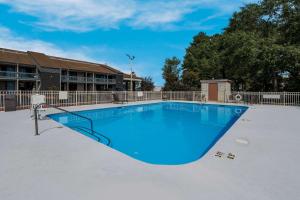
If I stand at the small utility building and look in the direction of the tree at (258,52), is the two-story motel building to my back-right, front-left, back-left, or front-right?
back-left

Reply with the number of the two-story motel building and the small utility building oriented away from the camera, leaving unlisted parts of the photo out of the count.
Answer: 0

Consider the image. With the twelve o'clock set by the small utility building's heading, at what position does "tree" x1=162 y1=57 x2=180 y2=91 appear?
The tree is roughly at 5 o'clock from the small utility building.

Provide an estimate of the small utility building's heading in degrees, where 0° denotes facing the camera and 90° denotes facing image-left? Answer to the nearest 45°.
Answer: approximately 0°

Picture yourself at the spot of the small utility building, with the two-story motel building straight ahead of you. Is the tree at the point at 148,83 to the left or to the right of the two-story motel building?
right

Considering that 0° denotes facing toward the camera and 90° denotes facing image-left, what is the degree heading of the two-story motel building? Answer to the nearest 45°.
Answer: approximately 315°

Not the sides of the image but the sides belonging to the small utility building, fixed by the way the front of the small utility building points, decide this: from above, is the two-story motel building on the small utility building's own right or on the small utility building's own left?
on the small utility building's own right

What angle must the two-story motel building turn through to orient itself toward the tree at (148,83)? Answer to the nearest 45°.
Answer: approximately 45° to its left

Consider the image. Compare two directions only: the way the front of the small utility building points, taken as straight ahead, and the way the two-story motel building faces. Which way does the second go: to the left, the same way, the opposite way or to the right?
to the left

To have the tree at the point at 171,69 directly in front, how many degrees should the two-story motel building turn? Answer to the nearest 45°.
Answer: approximately 45° to its left
